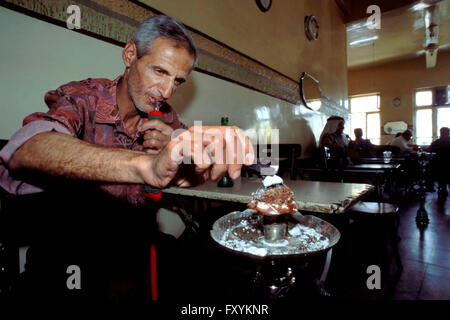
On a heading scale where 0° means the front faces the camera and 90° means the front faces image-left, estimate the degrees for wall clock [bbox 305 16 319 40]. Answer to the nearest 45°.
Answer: approximately 315°

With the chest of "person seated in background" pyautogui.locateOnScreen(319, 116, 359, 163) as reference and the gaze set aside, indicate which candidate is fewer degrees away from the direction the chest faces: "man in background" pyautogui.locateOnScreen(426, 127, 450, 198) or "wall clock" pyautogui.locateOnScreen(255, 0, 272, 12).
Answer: the man in background

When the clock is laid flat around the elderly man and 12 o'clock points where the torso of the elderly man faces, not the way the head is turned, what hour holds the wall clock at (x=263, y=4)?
The wall clock is roughly at 9 o'clock from the elderly man.

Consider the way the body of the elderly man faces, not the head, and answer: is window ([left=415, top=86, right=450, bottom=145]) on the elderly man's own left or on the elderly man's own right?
on the elderly man's own left

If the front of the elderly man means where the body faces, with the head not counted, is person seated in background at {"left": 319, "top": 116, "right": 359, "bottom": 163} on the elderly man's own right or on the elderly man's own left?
on the elderly man's own left

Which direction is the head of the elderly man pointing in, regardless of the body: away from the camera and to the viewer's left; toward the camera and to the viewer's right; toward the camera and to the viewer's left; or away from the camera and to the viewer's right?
toward the camera and to the viewer's right
